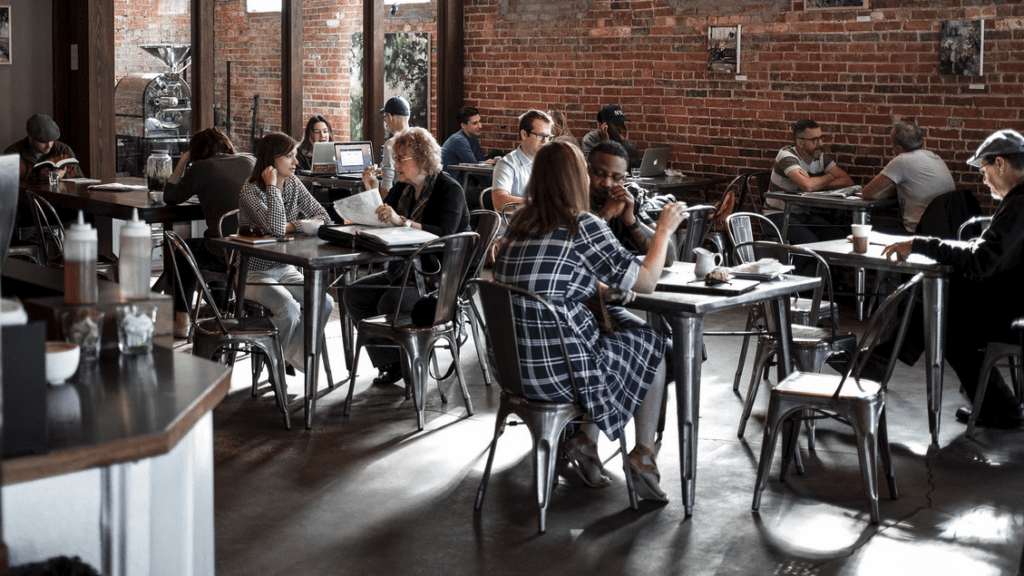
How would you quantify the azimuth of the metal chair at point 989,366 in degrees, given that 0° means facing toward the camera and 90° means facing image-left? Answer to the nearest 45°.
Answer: approximately 90°

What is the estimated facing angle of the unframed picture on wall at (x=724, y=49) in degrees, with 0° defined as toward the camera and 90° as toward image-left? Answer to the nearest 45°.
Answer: approximately 0°

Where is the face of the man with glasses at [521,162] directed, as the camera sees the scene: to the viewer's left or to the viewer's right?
to the viewer's right

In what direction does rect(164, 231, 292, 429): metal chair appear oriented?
to the viewer's right

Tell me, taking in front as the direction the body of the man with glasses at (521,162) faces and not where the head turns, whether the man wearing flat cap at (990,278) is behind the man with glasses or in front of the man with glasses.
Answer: in front

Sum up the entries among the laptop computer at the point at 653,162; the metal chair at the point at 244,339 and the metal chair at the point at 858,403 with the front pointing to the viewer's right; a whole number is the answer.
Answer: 1

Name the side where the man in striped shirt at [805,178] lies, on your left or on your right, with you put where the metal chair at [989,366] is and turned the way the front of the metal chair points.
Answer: on your right

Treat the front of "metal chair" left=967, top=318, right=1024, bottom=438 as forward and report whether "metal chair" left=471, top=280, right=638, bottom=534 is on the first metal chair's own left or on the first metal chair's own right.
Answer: on the first metal chair's own left

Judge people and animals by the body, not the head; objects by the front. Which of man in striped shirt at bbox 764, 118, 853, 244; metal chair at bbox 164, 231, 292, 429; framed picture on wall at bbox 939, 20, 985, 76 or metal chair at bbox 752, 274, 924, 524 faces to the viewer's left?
metal chair at bbox 752, 274, 924, 524

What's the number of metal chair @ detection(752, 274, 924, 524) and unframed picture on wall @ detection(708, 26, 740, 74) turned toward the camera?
1

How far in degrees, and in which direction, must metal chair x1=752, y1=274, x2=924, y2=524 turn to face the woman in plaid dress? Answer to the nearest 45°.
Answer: approximately 45° to its left

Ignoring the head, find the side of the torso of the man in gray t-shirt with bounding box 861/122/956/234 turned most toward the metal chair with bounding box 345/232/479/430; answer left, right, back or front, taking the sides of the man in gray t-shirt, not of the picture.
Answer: left

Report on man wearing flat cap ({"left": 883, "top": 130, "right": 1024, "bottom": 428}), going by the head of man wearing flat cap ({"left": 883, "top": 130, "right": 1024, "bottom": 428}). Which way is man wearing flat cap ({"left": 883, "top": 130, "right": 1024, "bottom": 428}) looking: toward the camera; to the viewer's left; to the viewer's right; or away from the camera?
to the viewer's left

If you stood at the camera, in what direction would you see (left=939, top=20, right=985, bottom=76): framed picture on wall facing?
facing the viewer

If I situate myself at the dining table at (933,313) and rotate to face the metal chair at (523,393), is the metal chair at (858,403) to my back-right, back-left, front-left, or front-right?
front-left

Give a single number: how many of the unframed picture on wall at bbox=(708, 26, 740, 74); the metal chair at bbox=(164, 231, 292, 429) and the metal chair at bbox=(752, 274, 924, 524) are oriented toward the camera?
1
